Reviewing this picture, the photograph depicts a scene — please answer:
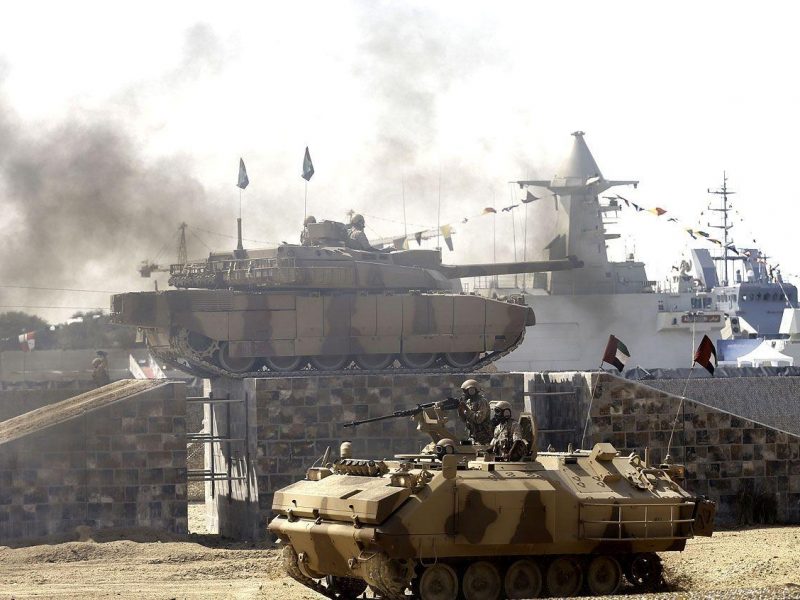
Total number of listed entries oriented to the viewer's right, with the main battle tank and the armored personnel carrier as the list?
1

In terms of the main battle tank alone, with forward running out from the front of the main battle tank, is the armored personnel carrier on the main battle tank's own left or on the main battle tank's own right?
on the main battle tank's own right

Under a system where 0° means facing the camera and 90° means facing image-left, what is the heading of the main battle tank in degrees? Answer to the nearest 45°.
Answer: approximately 270°

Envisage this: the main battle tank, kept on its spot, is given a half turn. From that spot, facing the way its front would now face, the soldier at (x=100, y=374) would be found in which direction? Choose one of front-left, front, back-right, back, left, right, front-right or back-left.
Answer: front-right

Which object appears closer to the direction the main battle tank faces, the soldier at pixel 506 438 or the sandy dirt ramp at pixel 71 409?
the soldier
